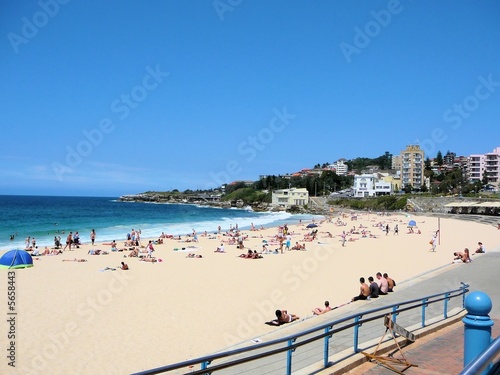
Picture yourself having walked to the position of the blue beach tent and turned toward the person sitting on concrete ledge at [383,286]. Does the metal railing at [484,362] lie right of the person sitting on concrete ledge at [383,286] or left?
right

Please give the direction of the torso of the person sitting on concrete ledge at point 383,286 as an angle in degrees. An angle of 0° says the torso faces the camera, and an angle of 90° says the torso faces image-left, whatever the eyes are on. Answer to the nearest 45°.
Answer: approximately 135°

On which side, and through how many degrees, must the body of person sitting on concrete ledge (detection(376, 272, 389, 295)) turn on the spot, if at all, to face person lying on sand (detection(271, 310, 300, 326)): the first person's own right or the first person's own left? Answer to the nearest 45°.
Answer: approximately 90° to the first person's own left

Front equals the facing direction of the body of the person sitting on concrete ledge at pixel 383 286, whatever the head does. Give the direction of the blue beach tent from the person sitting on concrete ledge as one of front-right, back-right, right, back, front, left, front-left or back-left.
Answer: front-left

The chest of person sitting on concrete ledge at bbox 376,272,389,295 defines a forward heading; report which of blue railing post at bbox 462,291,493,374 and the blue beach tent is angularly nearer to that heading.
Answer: the blue beach tent

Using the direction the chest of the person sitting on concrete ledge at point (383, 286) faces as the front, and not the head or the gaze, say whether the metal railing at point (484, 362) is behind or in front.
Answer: behind

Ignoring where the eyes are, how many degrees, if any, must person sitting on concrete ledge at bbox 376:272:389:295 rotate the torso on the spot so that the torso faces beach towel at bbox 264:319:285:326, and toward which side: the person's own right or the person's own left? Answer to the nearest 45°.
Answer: approximately 90° to the person's own left

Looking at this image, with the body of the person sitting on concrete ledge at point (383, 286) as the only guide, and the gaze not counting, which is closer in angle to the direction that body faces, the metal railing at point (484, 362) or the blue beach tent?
the blue beach tent
